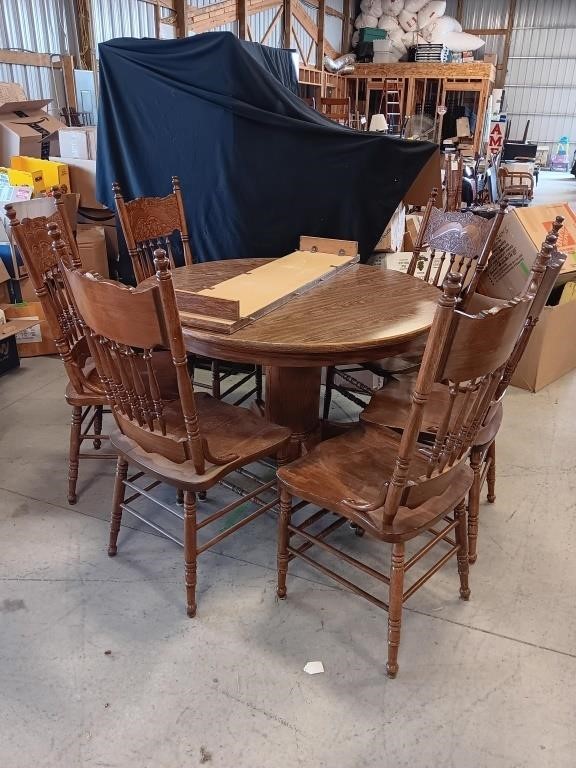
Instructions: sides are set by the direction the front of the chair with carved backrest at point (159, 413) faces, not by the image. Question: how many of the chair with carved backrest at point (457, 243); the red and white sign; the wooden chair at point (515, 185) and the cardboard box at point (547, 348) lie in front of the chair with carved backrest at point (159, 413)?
4

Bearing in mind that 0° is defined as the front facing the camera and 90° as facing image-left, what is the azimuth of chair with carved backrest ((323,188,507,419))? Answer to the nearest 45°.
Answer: approximately 45°

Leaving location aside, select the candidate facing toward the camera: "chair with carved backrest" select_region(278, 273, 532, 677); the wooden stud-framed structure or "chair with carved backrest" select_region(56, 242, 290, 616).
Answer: the wooden stud-framed structure

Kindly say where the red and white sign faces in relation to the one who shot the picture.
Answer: facing the viewer

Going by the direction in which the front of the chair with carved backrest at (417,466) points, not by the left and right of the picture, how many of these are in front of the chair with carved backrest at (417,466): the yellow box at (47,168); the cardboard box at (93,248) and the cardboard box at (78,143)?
3

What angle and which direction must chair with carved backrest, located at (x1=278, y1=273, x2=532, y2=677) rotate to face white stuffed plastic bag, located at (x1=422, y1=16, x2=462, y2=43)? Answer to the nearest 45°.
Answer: approximately 45° to its right

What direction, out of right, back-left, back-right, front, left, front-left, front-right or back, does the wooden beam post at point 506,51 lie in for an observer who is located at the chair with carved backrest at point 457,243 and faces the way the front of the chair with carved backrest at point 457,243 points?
back-right

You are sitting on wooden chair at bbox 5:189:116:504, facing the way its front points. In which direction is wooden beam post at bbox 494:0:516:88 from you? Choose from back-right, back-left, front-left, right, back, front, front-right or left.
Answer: left

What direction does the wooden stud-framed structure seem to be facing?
toward the camera

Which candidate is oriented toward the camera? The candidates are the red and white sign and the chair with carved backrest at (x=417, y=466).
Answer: the red and white sign

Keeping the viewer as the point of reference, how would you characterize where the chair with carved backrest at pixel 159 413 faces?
facing away from the viewer and to the right of the viewer

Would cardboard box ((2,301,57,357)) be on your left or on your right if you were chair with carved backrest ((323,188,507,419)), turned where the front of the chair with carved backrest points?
on your right

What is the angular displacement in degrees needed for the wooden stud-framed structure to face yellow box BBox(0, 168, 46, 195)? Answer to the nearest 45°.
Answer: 0° — it already faces it

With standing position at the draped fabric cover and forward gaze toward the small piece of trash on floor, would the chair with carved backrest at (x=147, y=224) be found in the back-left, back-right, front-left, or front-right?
front-right

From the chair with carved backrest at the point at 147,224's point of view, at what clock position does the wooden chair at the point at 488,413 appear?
The wooden chair is roughly at 12 o'clock from the chair with carved backrest.
